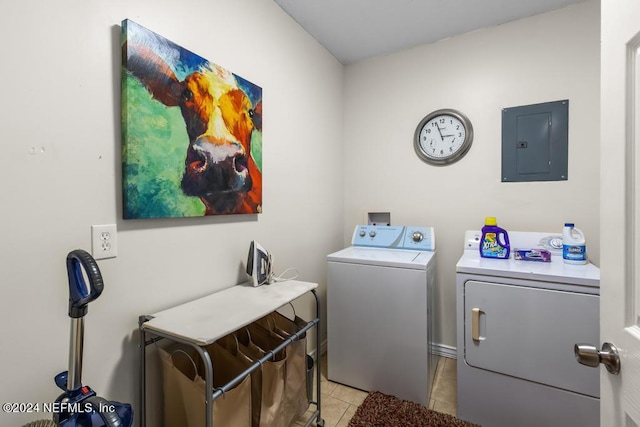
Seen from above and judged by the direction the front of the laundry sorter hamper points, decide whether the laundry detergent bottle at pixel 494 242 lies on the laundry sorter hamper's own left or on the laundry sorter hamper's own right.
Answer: on the laundry sorter hamper's own left

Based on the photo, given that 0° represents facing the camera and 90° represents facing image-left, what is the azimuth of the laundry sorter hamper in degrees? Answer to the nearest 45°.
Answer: approximately 315°

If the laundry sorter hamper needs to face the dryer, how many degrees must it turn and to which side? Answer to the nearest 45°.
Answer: approximately 45° to its left
